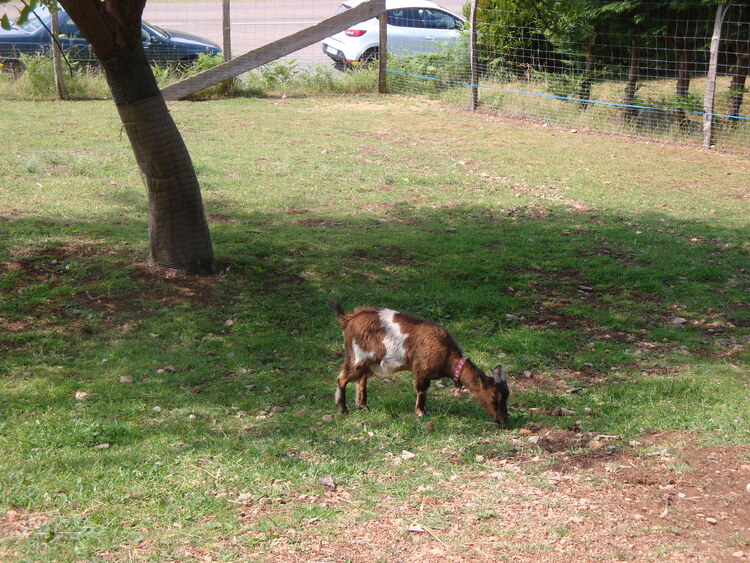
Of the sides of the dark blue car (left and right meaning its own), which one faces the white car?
front

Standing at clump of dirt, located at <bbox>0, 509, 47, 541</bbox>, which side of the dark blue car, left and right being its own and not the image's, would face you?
right

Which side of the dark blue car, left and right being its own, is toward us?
right

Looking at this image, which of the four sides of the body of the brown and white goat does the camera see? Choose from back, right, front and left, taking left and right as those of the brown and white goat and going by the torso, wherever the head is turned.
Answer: right

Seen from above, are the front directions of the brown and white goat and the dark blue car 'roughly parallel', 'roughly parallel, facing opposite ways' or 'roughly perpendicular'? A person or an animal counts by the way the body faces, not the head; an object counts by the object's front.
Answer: roughly parallel

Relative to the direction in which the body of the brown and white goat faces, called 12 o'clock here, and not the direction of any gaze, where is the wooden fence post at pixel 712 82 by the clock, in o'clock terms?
The wooden fence post is roughly at 10 o'clock from the brown and white goat.

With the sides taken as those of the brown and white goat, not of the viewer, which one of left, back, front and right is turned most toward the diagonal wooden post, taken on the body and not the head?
left

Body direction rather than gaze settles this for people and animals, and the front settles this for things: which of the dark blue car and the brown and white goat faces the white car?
the dark blue car

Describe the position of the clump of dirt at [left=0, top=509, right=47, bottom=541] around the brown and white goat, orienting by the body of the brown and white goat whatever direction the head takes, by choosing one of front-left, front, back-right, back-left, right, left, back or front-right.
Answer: back-right

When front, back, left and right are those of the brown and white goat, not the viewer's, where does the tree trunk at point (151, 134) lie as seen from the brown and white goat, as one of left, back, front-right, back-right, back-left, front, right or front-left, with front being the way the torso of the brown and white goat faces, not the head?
back-left

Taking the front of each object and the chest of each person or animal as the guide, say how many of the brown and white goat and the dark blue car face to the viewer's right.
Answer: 2

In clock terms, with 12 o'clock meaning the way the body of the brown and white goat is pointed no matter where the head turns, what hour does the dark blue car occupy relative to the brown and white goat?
The dark blue car is roughly at 8 o'clock from the brown and white goat.

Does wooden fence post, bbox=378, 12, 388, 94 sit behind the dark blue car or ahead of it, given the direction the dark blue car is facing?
ahead

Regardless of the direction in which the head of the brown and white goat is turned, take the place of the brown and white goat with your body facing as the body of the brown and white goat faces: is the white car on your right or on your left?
on your left
